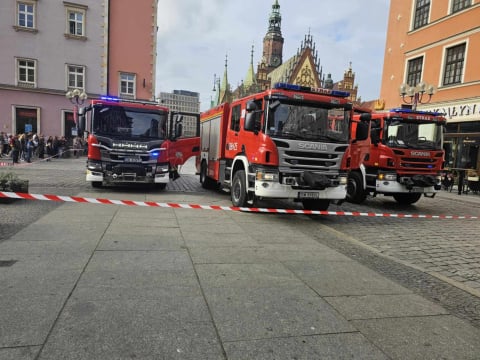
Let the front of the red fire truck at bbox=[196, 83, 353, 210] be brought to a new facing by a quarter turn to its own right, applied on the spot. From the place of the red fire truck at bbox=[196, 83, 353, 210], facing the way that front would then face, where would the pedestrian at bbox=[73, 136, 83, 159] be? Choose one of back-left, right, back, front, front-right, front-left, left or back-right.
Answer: right

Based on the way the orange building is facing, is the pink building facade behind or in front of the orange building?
in front

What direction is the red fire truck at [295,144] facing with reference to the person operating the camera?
facing the viewer and to the right of the viewer

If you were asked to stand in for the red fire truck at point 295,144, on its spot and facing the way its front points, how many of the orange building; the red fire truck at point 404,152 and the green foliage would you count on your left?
2

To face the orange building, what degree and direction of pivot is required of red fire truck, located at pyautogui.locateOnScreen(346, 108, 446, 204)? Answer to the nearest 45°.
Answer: approximately 135° to its left

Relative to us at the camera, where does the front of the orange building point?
facing the viewer and to the left of the viewer

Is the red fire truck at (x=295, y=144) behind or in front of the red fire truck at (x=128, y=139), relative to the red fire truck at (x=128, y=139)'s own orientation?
in front

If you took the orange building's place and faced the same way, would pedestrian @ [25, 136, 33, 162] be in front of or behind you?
in front

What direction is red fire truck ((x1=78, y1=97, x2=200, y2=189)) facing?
toward the camera

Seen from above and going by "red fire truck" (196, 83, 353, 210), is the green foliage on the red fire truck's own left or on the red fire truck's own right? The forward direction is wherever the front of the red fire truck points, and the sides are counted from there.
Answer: on the red fire truck's own right

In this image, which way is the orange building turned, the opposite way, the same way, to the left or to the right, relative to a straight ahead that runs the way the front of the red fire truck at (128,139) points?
to the right

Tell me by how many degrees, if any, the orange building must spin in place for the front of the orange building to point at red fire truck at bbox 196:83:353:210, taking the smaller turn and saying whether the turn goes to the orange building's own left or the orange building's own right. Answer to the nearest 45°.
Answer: approximately 45° to the orange building's own left

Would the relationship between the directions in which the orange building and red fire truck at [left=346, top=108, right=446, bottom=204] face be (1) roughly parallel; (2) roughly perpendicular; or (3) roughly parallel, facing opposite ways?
roughly perpendicular
